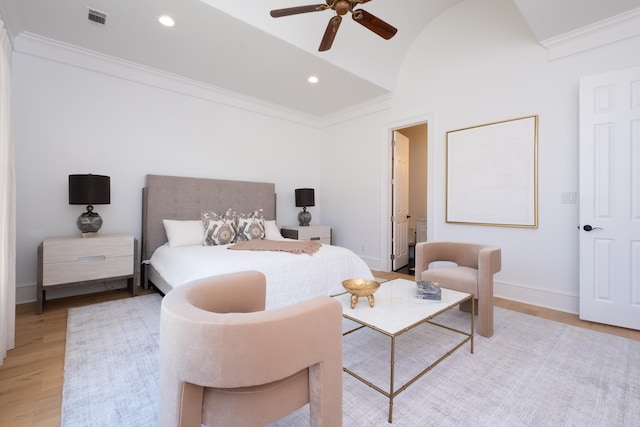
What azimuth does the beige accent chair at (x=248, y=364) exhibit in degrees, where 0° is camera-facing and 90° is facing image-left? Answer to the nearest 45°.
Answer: approximately 225°

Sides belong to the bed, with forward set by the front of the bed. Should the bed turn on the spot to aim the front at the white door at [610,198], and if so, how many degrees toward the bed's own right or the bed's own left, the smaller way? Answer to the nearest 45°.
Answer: approximately 45° to the bed's own left

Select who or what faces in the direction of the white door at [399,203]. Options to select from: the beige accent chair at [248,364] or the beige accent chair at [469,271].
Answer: the beige accent chair at [248,364]

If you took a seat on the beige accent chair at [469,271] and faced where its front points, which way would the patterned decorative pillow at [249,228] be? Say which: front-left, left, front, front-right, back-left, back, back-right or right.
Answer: front-right

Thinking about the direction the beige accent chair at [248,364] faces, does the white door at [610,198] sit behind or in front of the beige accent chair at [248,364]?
in front

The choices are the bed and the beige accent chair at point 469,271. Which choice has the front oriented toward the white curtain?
the beige accent chair

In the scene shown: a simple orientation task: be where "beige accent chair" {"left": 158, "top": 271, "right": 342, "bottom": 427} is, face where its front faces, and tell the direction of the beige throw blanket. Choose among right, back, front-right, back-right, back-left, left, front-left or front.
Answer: front-left

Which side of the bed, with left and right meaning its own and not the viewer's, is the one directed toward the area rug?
front

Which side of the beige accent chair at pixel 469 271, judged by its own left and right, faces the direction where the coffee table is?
front

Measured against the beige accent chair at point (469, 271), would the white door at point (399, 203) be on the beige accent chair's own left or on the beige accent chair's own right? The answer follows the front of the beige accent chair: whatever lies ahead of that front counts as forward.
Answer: on the beige accent chair's own right

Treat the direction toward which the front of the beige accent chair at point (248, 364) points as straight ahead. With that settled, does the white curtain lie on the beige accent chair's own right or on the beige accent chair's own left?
on the beige accent chair's own left

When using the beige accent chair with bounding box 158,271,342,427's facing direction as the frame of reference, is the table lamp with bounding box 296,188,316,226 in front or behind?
in front

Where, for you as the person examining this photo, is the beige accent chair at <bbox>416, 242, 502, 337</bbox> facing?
facing the viewer and to the left of the viewer

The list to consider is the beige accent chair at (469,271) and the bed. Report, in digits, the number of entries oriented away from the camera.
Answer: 0

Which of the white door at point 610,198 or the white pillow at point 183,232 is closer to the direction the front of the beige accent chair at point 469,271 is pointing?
the white pillow

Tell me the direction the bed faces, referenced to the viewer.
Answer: facing the viewer and to the right of the viewer
